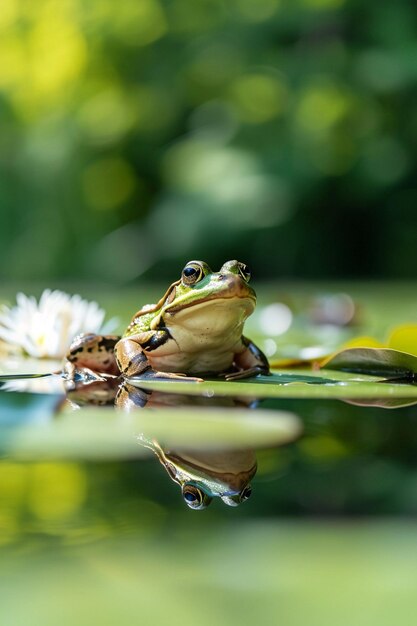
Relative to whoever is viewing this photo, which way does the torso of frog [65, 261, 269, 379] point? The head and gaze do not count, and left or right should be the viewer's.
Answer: facing the viewer and to the right of the viewer
